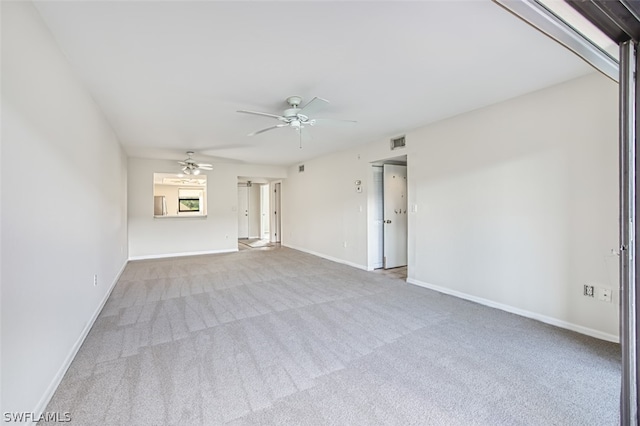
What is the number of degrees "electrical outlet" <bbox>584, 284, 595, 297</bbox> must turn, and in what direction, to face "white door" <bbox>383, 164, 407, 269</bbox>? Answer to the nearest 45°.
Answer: approximately 90° to its right

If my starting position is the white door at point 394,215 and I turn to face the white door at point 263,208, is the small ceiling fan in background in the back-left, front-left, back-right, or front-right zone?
front-left

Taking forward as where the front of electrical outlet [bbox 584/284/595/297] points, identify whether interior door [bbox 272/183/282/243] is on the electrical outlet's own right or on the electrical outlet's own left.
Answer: on the electrical outlet's own right

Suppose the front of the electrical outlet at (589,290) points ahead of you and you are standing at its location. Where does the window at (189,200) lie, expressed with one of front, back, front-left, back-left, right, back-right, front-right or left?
front-right

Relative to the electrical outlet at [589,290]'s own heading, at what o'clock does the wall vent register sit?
The wall vent register is roughly at 2 o'clock from the electrical outlet.

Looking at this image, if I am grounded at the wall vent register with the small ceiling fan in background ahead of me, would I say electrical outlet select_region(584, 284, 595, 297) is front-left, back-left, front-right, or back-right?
back-left

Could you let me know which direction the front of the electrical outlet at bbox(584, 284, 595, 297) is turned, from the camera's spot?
facing the viewer and to the left of the viewer

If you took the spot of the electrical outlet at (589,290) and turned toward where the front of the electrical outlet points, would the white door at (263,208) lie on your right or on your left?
on your right

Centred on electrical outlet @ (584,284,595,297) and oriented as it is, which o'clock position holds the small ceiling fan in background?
The small ceiling fan in background is roughly at 1 o'clock from the electrical outlet.

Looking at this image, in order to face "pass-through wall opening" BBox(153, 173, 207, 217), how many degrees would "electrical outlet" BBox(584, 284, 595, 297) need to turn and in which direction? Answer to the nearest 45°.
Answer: approximately 45° to its right
